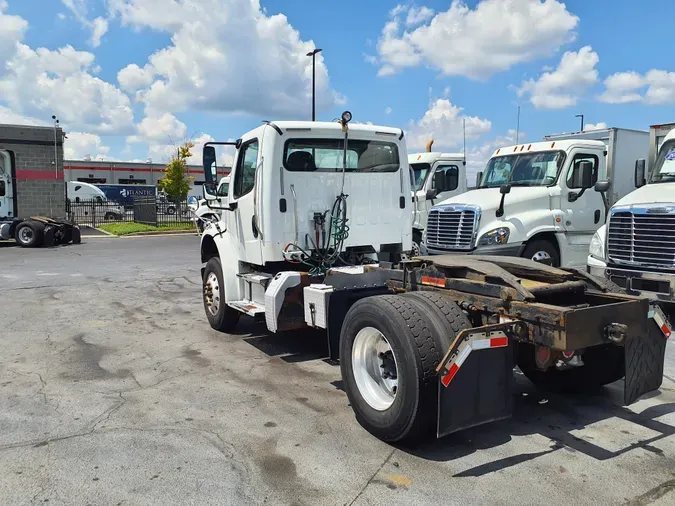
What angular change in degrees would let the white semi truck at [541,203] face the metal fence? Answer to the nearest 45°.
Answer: approximately 90° to its right

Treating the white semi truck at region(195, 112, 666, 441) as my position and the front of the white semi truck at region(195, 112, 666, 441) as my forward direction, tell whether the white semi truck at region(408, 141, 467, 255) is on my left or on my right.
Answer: on my right

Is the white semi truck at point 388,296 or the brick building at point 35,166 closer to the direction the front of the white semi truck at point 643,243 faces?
the white semi truck

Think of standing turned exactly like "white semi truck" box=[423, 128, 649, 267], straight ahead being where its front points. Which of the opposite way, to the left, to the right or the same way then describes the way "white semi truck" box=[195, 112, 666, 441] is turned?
to the right

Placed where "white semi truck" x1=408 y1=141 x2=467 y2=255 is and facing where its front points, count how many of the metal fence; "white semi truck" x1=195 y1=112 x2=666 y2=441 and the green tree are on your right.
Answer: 2

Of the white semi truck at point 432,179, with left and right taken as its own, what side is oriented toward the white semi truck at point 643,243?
left

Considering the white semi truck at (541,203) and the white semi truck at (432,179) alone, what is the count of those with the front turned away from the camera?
0

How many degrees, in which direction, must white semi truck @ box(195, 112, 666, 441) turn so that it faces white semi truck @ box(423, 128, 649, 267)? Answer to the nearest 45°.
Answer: approximately 45° to its right

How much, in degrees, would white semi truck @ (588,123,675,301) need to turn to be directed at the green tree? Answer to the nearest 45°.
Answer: approximately 90° to its right

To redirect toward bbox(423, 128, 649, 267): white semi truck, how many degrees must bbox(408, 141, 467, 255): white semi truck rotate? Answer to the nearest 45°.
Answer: approximately 90° to its left

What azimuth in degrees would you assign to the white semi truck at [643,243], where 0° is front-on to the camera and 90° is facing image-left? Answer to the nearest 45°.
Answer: approximately 45°

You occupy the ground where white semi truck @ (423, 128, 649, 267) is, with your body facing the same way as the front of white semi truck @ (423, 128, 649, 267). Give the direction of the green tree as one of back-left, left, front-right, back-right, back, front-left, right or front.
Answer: right

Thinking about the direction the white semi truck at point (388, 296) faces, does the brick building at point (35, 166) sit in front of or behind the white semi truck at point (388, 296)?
in front

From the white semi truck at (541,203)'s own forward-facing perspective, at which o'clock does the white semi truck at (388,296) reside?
the white semi truck at (388,296) is roughly at 11 o'clock from the white semi truck at (541,203).

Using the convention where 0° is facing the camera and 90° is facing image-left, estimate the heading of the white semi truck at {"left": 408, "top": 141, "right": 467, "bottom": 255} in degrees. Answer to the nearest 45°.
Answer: approximately 45°

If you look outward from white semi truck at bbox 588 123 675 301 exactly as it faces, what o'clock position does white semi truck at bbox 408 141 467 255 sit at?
white semi truck at bbox 408 141 467 255 is roughly at 3 o'clock from white semi truck at bbox 588 123 675 301.

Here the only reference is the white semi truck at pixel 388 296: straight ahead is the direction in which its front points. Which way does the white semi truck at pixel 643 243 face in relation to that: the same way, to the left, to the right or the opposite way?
to the left

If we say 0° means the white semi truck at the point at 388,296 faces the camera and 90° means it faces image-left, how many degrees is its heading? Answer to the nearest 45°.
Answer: approximately 135°
